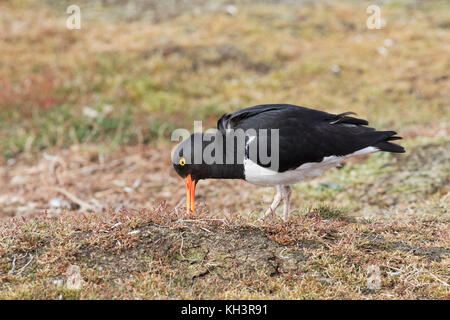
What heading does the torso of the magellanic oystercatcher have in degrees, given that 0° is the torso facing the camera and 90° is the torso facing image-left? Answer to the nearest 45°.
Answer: approximately 90°

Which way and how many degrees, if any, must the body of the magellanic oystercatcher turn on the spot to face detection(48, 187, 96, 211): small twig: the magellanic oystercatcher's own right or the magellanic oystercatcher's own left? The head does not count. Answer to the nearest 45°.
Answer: approximately 45° to the magellanic oystercatcher's own right
